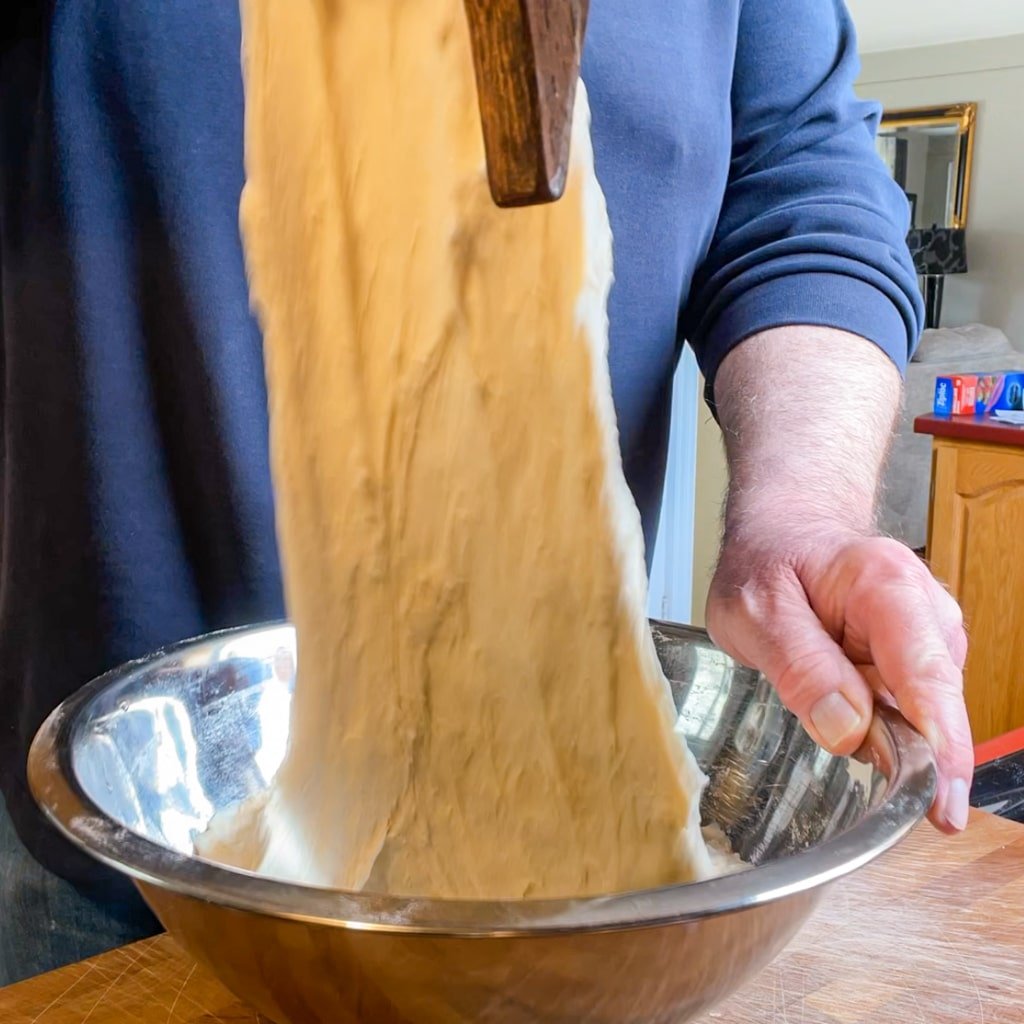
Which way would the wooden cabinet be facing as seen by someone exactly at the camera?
facing the viewer

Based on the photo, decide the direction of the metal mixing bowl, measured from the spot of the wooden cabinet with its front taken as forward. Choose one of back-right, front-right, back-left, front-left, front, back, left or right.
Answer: front

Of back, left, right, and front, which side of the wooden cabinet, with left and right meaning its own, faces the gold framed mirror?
back

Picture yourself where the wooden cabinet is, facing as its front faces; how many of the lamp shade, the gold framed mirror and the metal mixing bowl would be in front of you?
1

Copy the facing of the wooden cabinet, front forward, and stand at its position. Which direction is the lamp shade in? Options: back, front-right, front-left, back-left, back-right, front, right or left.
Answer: back
